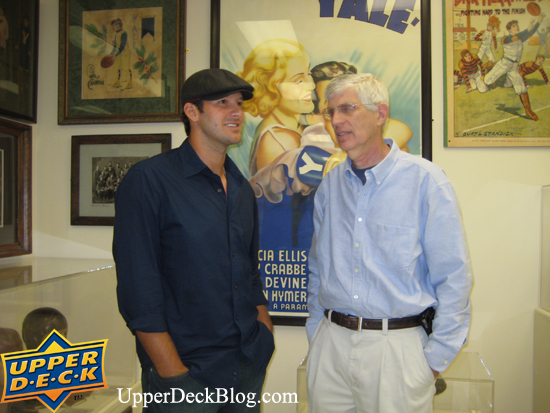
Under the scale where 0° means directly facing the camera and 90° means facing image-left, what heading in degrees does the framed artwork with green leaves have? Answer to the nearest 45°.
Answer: approximately 0°

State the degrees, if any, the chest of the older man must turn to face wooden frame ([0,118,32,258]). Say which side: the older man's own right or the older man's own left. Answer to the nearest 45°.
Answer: approximately 45° to the older man's own right

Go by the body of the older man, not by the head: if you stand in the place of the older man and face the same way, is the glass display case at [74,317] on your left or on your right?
on your right

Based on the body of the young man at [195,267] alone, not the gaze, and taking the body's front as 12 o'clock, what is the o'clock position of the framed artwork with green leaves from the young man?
The framed artwork with green leaves is roughly at 7 o'clock from the young man.

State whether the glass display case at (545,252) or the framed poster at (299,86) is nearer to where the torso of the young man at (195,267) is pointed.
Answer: the glass display case

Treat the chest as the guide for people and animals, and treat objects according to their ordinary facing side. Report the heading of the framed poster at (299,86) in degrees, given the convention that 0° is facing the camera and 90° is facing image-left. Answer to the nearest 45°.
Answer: approximately 0°

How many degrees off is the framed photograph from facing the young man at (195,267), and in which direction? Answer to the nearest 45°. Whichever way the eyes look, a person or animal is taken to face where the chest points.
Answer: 0° — it already faces them

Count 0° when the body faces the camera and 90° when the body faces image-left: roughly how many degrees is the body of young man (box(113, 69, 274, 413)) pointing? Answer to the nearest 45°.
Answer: approximately 315°

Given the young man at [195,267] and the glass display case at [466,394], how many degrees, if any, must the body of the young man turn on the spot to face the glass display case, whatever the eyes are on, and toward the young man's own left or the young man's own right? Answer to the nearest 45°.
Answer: approximately 45° to the young man's own left

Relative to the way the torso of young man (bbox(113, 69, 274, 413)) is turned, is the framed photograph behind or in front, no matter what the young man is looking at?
behind
